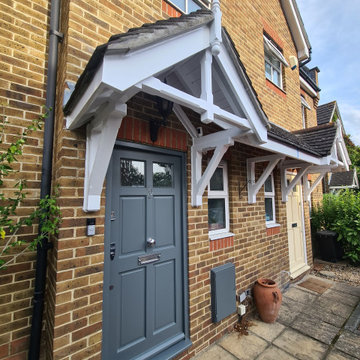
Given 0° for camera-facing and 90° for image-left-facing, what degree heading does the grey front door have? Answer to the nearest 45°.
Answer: approximately 315°

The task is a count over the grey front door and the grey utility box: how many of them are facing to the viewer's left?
0

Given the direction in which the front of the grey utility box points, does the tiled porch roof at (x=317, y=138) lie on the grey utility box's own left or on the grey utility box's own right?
on the grey utility box's own left

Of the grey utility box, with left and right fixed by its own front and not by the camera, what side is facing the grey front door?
right

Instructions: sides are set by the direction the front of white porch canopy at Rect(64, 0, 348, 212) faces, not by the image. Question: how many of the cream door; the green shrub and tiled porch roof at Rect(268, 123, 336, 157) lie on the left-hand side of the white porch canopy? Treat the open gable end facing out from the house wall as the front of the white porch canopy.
3

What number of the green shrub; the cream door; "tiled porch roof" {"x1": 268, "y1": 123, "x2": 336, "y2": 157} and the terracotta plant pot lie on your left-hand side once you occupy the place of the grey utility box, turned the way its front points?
4

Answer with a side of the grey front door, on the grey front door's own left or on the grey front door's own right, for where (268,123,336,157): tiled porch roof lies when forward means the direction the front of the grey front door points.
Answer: on the grey front door's own left

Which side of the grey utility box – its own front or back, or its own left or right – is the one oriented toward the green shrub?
left

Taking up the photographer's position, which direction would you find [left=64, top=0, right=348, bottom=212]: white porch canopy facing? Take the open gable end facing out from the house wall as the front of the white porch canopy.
facing the viewer and to the right of the viewer

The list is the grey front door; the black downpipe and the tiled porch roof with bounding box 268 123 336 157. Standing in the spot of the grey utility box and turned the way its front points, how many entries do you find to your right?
2

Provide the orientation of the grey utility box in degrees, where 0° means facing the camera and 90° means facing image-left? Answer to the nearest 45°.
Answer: approximately 315°

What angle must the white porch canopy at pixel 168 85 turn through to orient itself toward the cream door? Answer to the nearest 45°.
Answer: approximately 90° to its left

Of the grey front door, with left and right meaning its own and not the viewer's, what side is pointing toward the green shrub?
left
